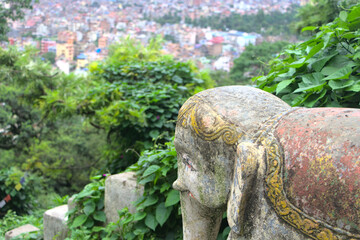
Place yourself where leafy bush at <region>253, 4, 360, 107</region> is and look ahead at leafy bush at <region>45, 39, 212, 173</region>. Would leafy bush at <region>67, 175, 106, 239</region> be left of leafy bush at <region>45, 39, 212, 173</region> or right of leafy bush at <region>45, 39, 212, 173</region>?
left

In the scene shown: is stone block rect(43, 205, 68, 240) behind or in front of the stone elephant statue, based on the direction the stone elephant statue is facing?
in front

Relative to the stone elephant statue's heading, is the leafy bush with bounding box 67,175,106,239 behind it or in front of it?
in front

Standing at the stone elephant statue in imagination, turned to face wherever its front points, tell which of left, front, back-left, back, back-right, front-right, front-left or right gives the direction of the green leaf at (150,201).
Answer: front-right

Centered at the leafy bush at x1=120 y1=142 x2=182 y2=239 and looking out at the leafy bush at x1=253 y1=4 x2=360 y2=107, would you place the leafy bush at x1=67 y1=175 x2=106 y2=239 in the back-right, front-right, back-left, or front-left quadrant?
back-left

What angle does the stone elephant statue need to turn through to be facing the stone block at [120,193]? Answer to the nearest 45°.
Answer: approximately 45° to its right

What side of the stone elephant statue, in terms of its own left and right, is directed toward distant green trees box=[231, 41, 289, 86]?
right

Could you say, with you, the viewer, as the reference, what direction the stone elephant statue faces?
facing to the left of the viewer

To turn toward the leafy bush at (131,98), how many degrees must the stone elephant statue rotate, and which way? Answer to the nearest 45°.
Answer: approximately 45° to its right

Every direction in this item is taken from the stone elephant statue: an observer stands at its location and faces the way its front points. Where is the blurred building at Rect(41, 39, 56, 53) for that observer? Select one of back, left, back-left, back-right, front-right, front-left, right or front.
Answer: front-right
